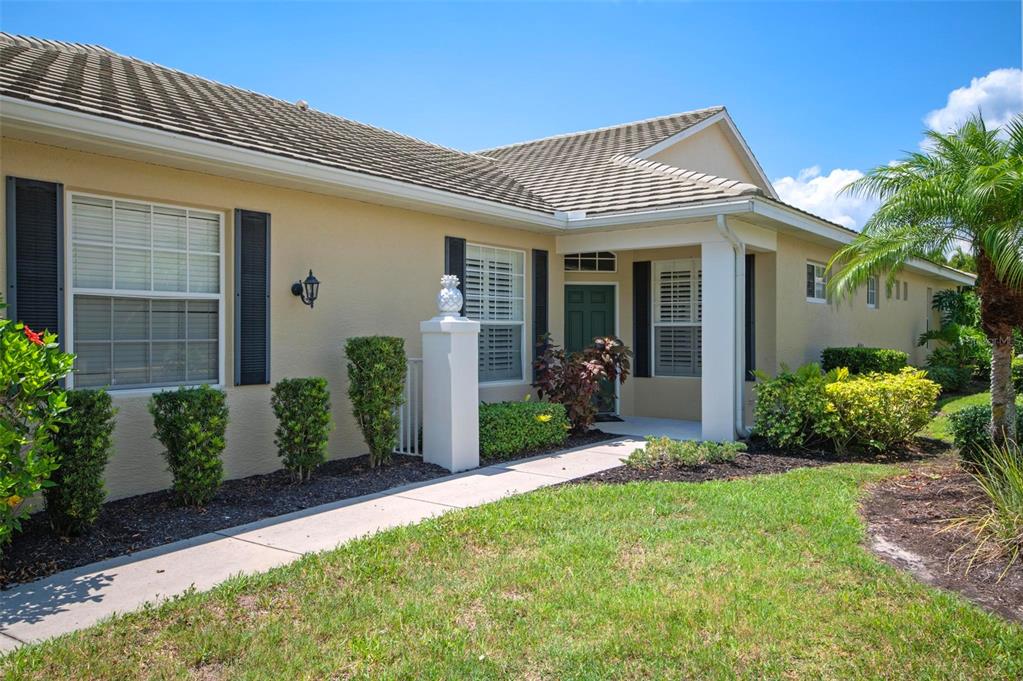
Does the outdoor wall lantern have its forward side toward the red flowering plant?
no

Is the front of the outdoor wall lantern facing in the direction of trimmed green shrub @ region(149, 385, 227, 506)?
no

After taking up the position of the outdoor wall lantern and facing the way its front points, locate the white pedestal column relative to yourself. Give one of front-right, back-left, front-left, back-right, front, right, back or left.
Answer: front-left

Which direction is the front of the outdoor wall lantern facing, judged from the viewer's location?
facing the viewer and to the right of the viewer

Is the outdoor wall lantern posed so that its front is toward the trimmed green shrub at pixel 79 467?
no

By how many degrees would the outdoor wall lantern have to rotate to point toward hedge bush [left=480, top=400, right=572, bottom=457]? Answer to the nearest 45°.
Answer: approximately 45° to its left

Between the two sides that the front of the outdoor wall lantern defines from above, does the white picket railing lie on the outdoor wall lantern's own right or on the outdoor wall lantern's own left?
on the outdoor wall lantern's own left

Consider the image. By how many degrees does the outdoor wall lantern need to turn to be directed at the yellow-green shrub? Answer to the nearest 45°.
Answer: approximately 45° to its left

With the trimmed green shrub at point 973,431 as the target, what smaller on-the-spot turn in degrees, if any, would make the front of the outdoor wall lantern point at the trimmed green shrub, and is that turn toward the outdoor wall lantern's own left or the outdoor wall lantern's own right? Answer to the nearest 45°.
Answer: approximately 45° to the outdoor wall lantern's own left

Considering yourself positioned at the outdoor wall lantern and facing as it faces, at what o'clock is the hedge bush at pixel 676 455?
The hedge bush is roughly at 11 o'clock from the outdoor wall lantern.
